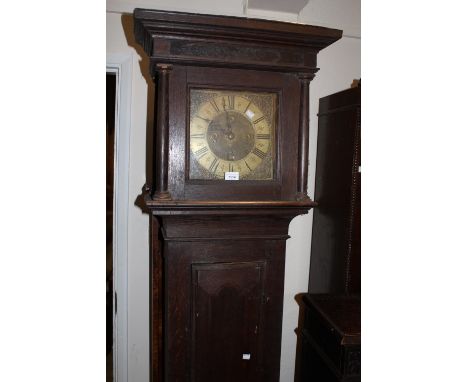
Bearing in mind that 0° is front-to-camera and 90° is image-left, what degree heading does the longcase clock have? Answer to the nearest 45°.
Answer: approximately 0°

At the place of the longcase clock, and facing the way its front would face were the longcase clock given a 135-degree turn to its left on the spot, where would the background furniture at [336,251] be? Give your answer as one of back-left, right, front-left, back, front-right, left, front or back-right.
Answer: front
